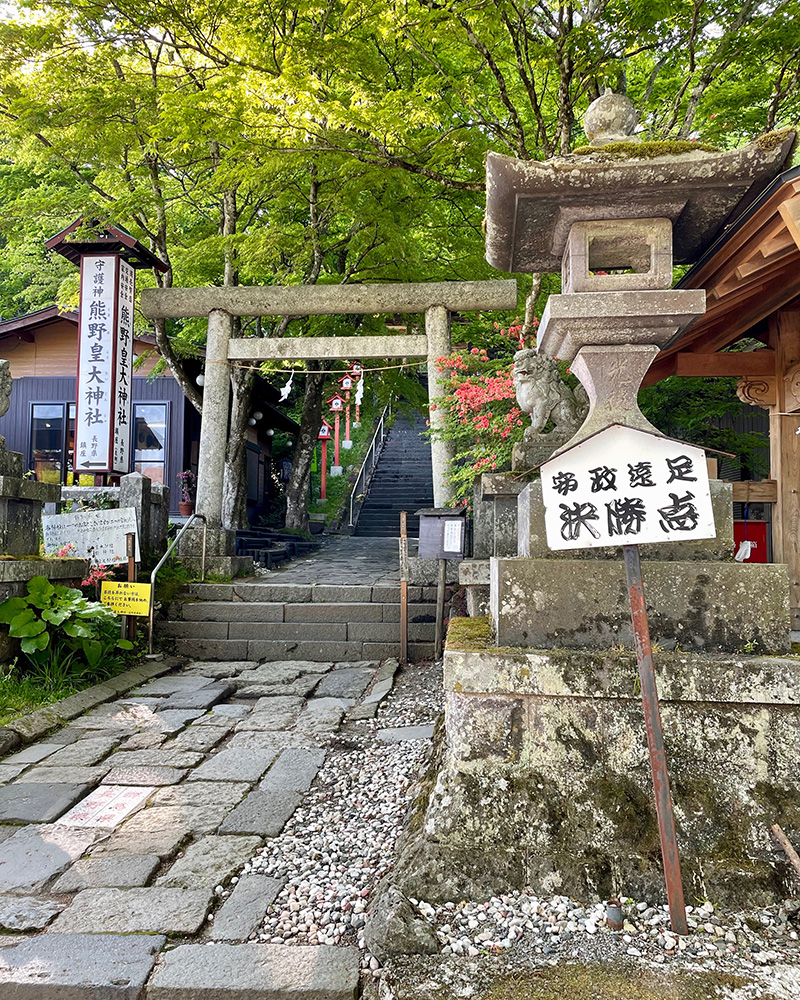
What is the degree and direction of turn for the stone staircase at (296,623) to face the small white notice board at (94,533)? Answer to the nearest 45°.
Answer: approximately 90° to its right

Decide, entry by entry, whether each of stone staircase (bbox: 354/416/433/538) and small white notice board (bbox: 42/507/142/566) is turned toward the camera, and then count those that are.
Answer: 2

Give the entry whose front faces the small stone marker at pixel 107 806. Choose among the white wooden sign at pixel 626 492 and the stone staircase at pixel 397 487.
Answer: the stone staircase

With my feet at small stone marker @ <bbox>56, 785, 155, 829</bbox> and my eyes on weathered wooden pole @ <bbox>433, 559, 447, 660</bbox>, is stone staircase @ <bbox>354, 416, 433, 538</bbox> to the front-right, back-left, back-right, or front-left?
front-left

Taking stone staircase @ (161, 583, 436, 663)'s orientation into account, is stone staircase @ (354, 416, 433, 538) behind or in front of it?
behind

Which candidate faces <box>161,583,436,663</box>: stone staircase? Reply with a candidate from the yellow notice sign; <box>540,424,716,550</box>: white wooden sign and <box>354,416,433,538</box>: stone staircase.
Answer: <box>354,416,433,538</box>: stone staircase

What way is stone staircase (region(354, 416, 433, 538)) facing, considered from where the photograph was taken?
facing the viewer

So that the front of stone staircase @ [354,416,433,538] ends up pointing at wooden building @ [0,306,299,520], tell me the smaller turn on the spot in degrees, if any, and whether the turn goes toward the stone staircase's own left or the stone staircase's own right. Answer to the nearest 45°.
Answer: approximately 45° to the stone staircase's own right

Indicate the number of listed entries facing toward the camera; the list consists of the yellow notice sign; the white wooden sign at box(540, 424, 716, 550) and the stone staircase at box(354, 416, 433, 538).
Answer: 3

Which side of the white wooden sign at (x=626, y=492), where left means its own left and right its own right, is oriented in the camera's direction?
front

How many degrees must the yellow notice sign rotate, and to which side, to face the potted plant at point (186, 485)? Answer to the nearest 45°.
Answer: approximately 180°

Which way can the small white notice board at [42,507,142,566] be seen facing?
toward the camera

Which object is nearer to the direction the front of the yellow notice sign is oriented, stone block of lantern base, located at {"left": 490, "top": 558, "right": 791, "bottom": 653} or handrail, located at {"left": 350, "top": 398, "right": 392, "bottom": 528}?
the stone block of lantern base
